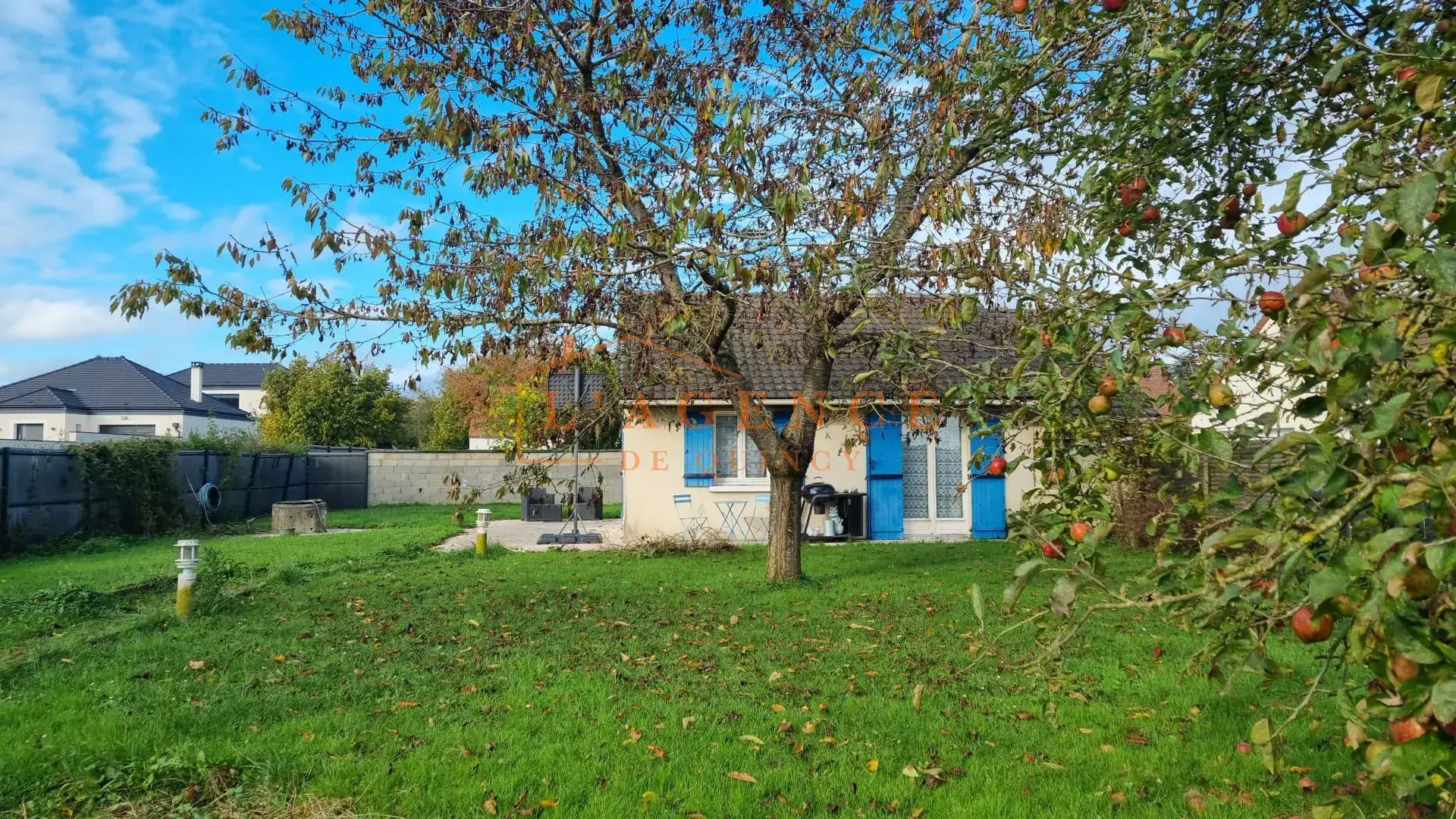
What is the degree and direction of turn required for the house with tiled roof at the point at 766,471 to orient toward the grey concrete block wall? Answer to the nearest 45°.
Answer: approximately 135° to its right

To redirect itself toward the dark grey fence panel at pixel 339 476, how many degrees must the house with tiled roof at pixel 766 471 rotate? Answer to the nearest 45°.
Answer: approximately 135° to its right

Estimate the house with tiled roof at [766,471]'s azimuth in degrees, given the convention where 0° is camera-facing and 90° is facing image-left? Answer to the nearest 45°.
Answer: approximately 0°

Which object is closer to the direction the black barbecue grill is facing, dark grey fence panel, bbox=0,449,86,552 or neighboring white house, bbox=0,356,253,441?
the dark grey fence panel

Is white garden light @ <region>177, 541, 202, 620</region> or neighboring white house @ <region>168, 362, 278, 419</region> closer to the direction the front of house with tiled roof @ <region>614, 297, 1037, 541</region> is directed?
the white garden light

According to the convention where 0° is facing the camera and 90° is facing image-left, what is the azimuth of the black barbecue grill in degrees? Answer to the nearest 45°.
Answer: approximately 0°

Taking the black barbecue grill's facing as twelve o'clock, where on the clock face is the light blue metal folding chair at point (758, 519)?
The light blue metal folding chair is roughly at 3 o'clock from the black barbecue grill.

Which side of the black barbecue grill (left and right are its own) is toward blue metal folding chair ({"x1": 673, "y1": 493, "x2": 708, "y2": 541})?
right

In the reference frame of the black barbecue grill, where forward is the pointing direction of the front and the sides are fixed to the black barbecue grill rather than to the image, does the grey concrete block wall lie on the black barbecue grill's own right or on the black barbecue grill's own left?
on the black barbecue grill's own right

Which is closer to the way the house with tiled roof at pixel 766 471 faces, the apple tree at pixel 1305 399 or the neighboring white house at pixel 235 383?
the apple tree
